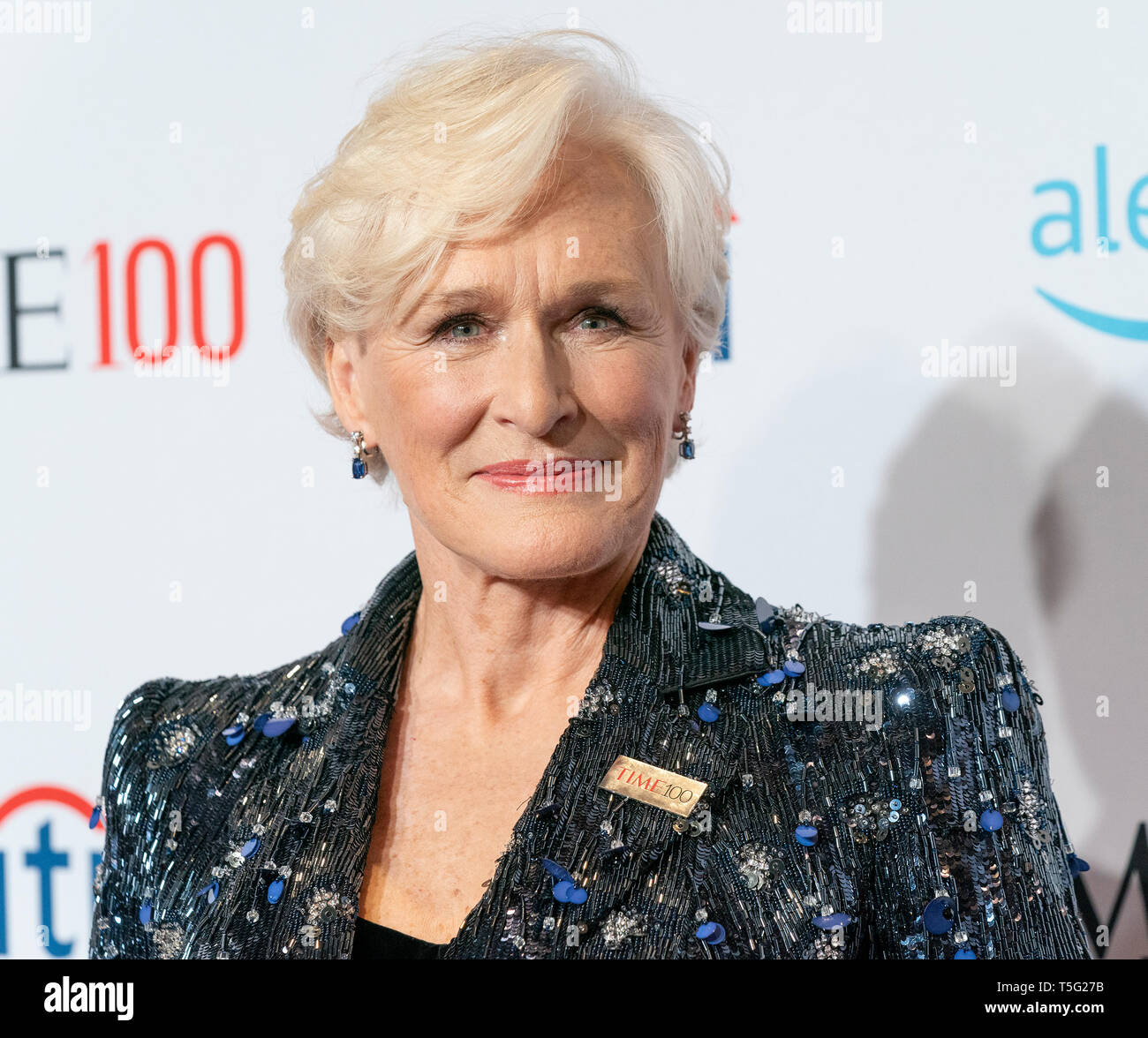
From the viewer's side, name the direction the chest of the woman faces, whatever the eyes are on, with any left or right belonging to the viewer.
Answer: facing the viewer
